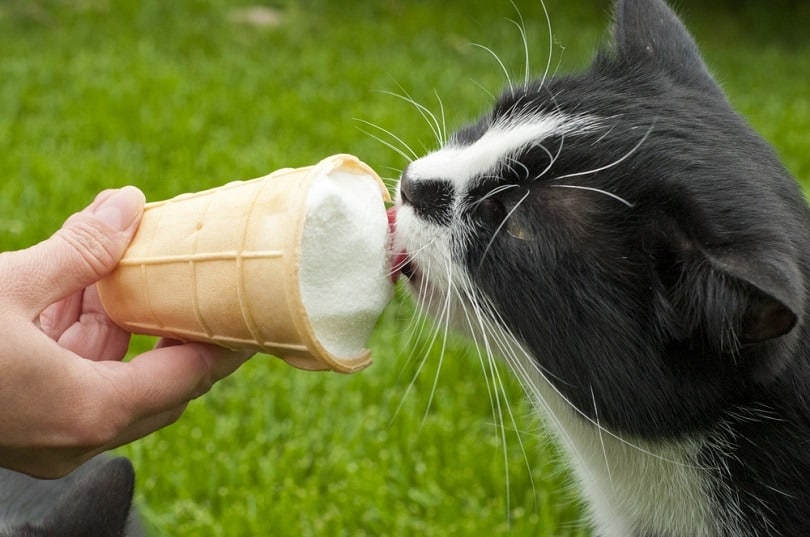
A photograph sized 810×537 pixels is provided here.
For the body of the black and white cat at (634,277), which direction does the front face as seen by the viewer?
to the viewer's left

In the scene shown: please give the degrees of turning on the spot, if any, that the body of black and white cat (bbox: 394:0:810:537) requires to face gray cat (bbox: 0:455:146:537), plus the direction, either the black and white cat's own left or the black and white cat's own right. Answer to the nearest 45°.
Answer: approximately 45° to the black and white cat's own left
